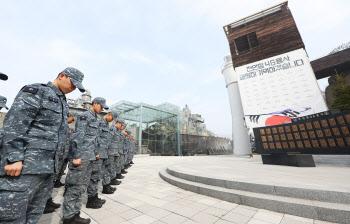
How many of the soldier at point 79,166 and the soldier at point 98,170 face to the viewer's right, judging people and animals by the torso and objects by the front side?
2

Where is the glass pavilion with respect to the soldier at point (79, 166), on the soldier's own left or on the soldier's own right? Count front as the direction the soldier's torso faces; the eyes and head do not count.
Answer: on the soldier's own left

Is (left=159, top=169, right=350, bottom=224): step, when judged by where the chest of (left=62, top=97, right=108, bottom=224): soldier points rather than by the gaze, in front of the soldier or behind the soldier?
in front

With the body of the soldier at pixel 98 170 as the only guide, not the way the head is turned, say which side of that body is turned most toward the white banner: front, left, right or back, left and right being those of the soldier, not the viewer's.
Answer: front

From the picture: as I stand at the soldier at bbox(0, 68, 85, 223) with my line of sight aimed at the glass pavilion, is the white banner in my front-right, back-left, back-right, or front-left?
front-right

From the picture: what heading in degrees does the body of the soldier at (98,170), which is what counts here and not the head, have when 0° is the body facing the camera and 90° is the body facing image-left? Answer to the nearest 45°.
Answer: approximately 270°

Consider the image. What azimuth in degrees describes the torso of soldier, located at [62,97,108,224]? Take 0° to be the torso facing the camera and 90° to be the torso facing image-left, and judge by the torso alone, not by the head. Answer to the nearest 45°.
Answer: approximately 270°

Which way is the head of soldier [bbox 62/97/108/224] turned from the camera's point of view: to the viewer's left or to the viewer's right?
to the viewer's right

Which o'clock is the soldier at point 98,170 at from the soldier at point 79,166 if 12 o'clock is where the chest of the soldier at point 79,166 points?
the soldier at point 98,170 is roughly at 10 o'clock from the soldier at point 79,166.

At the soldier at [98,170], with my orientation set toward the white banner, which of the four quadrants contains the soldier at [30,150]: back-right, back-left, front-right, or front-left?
back-right

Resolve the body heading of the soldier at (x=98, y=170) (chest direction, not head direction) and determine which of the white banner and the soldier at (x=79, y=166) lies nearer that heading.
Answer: the white banner

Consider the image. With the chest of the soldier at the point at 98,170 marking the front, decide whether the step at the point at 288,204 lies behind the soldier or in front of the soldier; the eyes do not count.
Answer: in front

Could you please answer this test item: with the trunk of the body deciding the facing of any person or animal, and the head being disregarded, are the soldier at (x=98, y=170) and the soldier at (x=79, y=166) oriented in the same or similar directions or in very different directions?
same or similar directions
